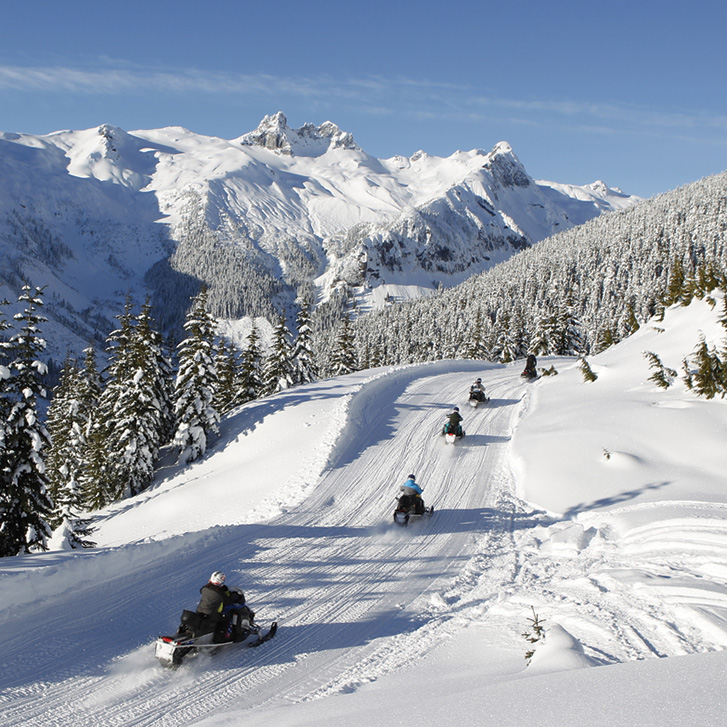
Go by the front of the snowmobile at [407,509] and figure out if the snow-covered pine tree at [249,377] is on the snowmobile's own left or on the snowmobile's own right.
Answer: on the snowmobile's own left

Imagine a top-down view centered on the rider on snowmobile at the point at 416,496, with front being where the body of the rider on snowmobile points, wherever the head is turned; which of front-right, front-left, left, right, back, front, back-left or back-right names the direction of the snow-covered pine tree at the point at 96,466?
left

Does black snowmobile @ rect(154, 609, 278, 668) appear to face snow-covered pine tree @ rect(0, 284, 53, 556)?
no

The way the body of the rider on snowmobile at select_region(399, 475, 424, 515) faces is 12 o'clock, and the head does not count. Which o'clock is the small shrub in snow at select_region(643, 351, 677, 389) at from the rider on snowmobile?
The small shrub in snow is roughly at 12 o'clock from the rider on snowmobile.

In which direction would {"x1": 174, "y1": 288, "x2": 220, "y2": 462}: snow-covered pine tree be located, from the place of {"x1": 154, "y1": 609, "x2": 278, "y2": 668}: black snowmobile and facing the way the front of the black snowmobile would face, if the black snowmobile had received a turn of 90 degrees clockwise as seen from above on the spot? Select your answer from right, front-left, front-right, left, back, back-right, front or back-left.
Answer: back-left

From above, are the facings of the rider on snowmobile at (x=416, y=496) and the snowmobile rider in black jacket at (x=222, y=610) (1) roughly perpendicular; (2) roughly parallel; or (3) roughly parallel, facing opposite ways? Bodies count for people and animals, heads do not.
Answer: roughly parallel

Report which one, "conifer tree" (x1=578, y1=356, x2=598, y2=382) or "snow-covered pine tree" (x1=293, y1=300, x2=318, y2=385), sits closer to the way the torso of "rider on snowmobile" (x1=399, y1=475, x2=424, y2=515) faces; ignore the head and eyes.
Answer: the conifer tree

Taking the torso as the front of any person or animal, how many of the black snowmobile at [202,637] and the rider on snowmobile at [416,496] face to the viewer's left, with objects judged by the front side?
0

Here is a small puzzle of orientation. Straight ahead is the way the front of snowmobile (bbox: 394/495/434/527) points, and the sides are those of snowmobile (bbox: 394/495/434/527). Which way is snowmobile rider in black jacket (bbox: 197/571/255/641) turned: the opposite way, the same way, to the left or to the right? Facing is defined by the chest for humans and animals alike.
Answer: the same way

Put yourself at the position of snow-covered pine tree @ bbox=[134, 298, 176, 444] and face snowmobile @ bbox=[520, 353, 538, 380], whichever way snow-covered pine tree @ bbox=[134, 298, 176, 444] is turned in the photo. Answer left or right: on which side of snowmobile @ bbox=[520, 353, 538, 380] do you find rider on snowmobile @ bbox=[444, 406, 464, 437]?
right

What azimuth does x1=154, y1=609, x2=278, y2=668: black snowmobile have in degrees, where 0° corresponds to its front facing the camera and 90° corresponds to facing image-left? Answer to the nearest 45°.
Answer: approximately 225°

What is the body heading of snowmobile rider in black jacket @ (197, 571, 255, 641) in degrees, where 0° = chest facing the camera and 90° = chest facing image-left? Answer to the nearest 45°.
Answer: approximately 225°

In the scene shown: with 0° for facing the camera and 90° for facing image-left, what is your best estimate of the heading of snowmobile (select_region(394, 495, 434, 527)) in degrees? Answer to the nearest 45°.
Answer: approximately 225°

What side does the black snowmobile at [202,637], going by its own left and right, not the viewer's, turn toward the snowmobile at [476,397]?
front

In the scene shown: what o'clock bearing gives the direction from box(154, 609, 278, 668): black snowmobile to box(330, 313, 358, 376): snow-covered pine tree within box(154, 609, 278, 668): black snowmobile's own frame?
The snow-covered pine tree is roughly at 11 o'clock from the black snowmobile.

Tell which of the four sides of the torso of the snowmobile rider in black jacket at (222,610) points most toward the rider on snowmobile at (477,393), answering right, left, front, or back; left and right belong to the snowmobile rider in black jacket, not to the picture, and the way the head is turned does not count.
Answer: front

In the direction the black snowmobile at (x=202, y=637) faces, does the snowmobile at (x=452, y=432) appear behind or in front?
in front

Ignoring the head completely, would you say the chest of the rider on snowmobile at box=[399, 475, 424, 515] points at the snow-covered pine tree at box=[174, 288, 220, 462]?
no
